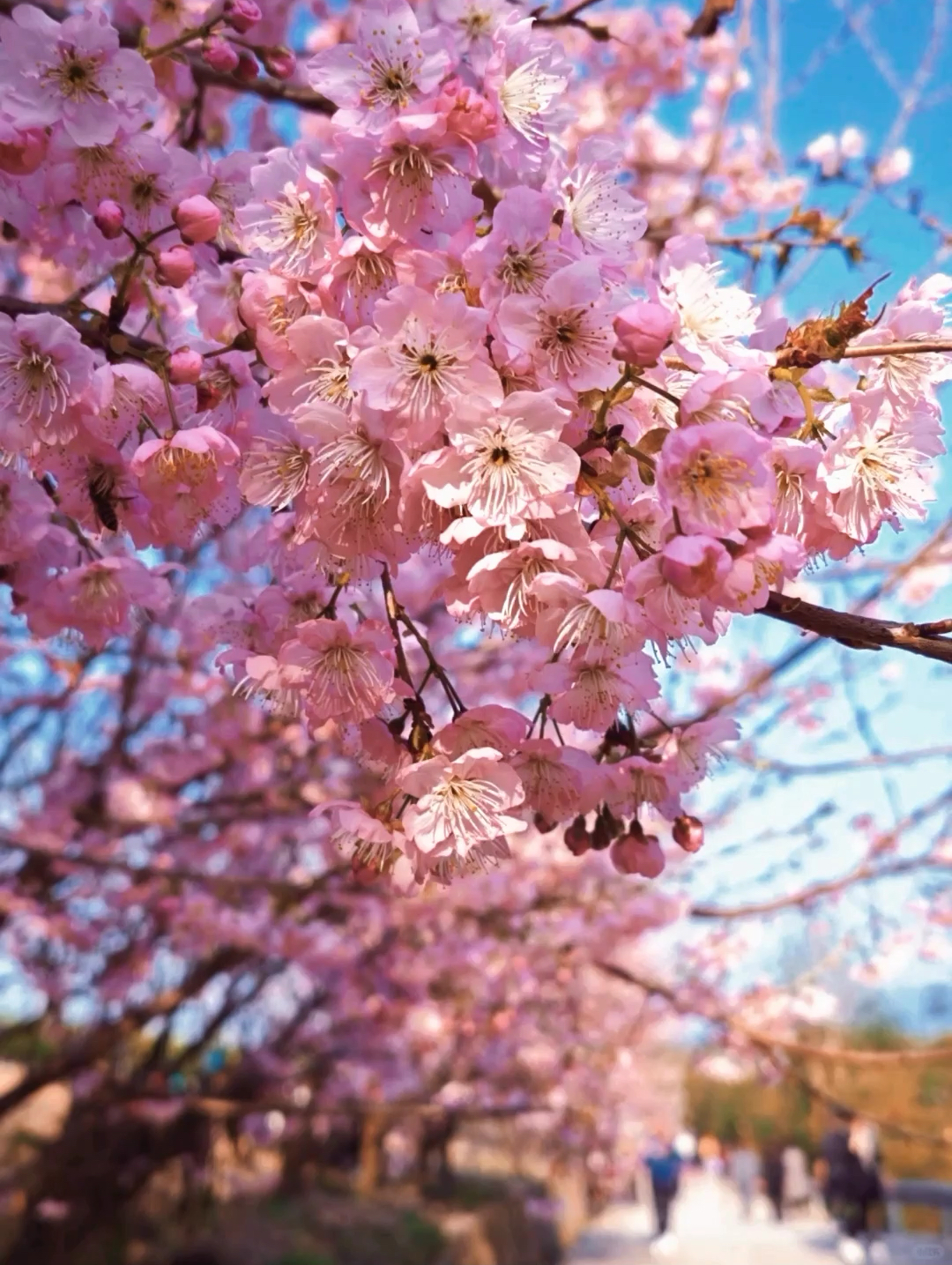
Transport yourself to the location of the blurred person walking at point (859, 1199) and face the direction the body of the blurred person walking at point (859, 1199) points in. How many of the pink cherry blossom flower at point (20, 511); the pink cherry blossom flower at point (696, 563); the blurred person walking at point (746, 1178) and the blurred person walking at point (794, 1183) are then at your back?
2
